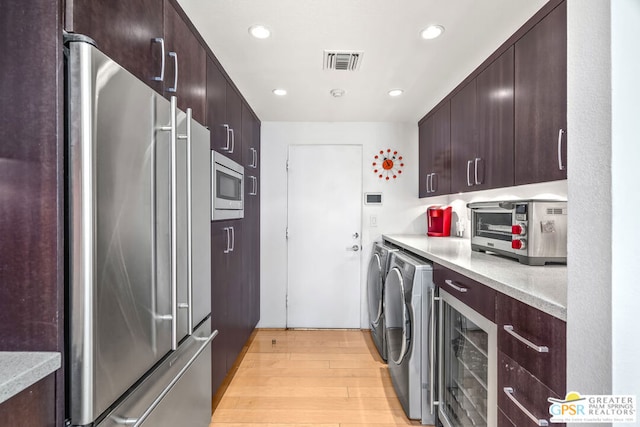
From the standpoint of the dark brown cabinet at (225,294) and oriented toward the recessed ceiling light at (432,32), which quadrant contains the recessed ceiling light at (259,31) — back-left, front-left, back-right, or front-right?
front-right

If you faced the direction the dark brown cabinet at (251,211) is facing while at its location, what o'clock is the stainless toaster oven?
The stainless toaster oven is roughly at 2 o'clock from the dark brown cabinet.

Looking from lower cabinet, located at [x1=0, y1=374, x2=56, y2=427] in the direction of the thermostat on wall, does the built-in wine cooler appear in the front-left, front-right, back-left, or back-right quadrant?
front-right

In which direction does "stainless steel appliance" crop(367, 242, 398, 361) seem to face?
to the viewer's left

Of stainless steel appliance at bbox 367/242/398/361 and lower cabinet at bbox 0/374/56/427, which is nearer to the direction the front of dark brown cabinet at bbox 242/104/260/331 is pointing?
the stainless steel appliance

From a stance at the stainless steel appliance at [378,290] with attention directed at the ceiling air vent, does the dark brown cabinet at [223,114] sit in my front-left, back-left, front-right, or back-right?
front-right

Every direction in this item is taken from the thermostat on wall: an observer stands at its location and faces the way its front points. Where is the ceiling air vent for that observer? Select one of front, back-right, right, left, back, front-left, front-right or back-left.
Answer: front

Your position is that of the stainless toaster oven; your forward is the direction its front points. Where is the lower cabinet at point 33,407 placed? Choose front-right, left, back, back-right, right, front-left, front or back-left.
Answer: front

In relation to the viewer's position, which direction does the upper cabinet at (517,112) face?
facing the viewer and to the left of the viewer

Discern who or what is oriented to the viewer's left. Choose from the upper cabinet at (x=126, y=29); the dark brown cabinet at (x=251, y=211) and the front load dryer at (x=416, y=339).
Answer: the front load dryer

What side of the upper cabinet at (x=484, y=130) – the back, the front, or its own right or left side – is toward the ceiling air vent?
front

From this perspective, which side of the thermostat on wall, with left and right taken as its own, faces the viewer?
front

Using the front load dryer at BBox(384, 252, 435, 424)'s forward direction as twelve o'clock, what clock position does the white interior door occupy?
The white interior door is roughly at 2 o'clock from the front load dryer.

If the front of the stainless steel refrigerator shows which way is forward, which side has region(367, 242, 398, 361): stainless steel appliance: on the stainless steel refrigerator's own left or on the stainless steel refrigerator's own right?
on the stainless steel refrigerator's own left
